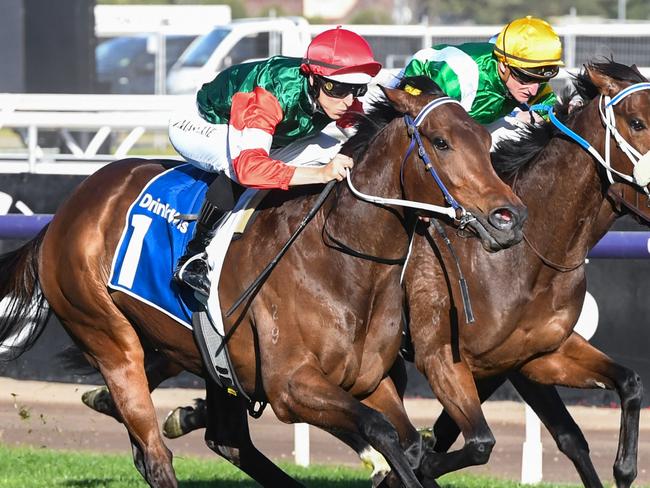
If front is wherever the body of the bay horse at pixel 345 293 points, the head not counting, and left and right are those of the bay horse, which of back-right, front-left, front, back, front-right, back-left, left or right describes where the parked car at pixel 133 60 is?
back-left

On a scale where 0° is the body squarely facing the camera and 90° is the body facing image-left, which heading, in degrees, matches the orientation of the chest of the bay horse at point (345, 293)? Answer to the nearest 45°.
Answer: approximately 315°

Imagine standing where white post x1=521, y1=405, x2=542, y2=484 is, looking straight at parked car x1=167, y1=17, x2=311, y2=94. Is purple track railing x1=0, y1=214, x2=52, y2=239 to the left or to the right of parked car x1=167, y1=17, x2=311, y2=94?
left

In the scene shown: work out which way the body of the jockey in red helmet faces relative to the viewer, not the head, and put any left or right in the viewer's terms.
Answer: facing the viewer and to the right of the viewer

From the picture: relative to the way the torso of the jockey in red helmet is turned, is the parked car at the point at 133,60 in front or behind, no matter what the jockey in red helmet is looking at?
behind

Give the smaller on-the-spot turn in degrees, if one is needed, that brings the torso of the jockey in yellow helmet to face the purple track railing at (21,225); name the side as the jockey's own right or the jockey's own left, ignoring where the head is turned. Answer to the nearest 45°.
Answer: approximately 135° to the jockey's own right

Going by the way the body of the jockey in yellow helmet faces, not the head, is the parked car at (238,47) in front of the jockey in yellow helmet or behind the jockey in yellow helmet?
behind

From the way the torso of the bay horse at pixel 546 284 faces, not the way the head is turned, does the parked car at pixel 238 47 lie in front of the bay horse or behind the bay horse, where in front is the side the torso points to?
behind

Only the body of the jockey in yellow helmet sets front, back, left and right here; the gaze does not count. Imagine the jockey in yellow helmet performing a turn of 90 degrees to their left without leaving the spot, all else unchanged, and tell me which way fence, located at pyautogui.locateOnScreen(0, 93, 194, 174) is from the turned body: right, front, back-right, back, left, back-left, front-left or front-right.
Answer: left
